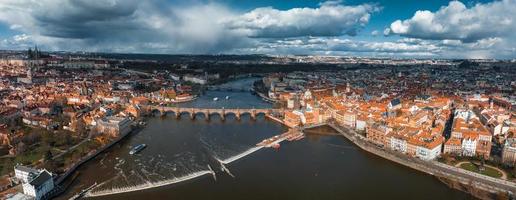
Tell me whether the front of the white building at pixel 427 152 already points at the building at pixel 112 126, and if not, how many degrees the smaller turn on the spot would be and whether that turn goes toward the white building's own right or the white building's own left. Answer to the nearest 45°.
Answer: approximately 45° to the white building's own right

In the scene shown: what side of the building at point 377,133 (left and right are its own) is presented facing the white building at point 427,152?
left

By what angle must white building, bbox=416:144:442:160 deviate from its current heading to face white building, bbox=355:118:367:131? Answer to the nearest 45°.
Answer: approximately 90° to its right

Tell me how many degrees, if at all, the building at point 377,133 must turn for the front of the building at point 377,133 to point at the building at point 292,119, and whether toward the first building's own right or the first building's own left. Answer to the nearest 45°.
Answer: approximately 90° to the first building's own right

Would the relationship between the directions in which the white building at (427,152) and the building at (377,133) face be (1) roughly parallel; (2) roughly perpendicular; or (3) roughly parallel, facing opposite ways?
roughly parallel

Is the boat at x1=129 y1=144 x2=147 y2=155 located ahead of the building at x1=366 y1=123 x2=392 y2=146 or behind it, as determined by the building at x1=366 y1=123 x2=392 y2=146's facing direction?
ahead

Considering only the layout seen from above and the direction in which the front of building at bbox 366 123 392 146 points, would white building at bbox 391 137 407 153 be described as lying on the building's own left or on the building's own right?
on the building's own left

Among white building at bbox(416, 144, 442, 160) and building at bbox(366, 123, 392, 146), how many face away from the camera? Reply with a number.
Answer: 0

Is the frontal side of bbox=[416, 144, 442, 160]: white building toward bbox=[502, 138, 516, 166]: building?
no

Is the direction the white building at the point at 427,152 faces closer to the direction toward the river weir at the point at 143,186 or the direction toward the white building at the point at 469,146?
the river weir

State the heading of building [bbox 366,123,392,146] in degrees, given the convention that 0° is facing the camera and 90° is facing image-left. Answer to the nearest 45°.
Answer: approximately 45°

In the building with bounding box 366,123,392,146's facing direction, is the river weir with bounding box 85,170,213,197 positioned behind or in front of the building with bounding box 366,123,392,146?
in front

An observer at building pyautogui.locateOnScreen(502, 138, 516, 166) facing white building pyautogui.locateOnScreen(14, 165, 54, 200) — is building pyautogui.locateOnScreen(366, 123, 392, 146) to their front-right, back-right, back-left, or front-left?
front-right

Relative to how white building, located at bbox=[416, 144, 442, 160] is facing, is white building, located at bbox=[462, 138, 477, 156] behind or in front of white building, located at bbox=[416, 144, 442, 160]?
behind

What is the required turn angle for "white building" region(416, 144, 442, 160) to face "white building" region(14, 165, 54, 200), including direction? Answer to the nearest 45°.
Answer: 0° — it already faces it

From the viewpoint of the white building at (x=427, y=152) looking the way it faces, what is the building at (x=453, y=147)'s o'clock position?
The building is roughly at 6 o'clock from the white building.

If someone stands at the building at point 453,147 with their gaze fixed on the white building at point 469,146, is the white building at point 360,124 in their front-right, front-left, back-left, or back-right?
back-left

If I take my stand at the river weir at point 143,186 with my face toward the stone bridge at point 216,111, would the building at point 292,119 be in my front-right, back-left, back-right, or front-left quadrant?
front-right
